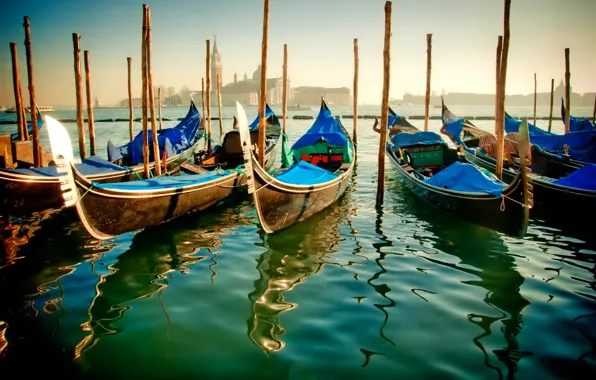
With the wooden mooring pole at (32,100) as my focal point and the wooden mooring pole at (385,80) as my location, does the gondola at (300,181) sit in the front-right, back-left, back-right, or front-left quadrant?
front-right

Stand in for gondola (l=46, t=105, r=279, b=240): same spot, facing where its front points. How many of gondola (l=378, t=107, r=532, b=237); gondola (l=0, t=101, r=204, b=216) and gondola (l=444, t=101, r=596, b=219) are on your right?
1

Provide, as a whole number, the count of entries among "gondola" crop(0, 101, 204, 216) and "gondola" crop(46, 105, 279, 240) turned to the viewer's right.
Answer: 0

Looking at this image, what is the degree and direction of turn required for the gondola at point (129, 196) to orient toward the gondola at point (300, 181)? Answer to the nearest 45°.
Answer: approximately 135° to its left

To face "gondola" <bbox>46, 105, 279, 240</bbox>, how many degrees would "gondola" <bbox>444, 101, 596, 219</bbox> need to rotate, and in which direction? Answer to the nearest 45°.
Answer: approximately 90° to its right

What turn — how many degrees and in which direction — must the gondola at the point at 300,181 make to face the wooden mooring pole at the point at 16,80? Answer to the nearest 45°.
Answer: approximately 90° to its right

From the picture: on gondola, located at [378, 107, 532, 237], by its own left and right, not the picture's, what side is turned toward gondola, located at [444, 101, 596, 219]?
left

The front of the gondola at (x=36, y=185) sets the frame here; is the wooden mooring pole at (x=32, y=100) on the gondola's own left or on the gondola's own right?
on the gondola's own right

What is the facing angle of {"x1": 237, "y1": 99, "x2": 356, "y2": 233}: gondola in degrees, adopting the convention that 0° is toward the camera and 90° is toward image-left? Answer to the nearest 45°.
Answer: approximately 45°

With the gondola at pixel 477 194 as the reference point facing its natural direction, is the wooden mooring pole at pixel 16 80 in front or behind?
behind

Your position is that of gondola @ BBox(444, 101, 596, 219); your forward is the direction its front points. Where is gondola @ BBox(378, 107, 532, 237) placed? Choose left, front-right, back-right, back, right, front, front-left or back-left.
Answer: right

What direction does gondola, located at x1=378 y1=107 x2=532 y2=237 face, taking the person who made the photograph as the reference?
facing the viewer and to the right of the viewer

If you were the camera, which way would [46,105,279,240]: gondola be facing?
facing the viewer and to the left of the viewer

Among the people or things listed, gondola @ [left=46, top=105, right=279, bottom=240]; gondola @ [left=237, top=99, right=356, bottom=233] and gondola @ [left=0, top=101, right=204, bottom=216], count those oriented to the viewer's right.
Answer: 0

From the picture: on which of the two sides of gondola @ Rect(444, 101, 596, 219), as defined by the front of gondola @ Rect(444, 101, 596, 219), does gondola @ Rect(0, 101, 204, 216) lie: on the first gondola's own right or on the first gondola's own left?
on the first gondola's own right
